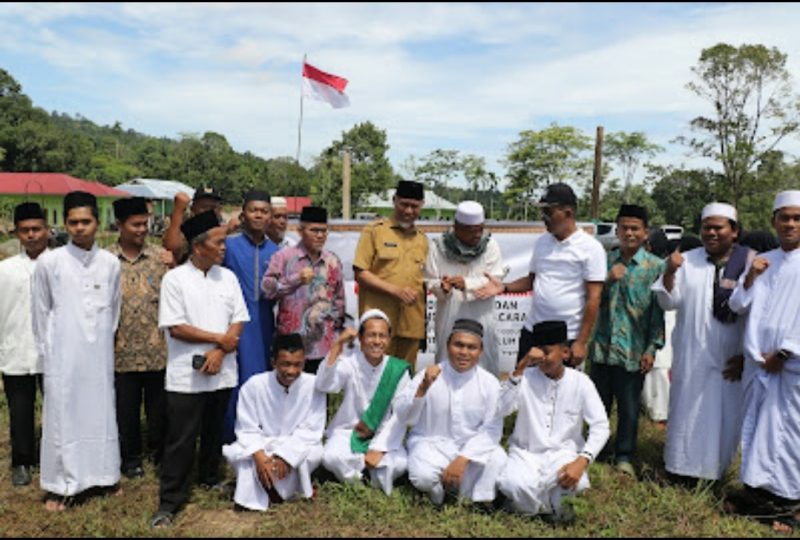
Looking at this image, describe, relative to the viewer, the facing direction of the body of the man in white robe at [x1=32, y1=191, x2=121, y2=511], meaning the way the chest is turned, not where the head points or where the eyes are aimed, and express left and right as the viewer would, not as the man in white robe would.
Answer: facing the viewer

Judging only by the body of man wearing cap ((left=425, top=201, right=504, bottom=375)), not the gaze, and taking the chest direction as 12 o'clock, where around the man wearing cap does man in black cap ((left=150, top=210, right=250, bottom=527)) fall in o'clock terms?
The man in black cap is roughly at 2 o'clock from the man wearing cap.

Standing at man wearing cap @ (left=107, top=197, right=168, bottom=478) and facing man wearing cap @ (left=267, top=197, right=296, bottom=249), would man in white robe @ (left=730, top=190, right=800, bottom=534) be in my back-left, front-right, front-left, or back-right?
front-right

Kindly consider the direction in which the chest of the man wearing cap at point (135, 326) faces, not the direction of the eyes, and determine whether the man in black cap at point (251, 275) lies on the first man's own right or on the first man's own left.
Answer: on the first man's own left

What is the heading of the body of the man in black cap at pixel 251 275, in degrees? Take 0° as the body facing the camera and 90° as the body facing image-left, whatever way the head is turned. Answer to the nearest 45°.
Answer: approximately 0°

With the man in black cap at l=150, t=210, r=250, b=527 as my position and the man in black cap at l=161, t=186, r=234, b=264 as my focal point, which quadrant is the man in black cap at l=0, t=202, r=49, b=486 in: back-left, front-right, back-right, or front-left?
front-left

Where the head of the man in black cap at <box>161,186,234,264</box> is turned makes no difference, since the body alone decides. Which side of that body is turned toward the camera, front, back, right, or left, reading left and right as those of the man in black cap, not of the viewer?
front

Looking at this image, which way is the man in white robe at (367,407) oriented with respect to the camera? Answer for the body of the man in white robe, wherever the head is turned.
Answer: toward the camera

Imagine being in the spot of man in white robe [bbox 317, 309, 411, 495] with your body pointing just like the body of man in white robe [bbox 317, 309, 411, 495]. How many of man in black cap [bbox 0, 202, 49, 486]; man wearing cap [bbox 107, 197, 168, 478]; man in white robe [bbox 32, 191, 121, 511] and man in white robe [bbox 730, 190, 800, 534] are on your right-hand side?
3

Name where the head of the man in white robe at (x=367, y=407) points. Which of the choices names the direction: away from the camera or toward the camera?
toward the camera

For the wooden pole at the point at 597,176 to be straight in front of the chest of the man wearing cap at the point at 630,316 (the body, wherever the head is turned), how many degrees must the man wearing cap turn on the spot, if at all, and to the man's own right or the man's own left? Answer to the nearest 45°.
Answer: approximately 180°

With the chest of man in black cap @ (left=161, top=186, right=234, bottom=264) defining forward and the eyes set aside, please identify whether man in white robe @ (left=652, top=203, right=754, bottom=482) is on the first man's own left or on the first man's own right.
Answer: on the first man's own left

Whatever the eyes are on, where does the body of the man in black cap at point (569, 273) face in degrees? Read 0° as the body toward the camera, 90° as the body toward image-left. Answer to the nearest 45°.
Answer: approximately 45°
